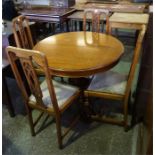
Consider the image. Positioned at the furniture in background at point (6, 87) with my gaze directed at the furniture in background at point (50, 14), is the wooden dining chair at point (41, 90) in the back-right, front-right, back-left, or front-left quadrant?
back-right

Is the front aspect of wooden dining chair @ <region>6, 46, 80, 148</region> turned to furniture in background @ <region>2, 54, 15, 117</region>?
no

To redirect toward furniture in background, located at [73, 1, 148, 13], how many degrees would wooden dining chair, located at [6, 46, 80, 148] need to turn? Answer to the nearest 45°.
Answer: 0° — it already faces it

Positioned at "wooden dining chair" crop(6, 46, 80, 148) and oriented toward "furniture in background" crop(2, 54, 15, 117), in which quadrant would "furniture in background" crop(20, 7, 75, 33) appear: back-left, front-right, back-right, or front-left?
front-right

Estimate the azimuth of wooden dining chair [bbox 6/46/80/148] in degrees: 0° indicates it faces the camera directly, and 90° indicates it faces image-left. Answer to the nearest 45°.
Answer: approximately 225°

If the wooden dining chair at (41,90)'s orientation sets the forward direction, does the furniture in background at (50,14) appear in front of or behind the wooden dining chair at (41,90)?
in front
